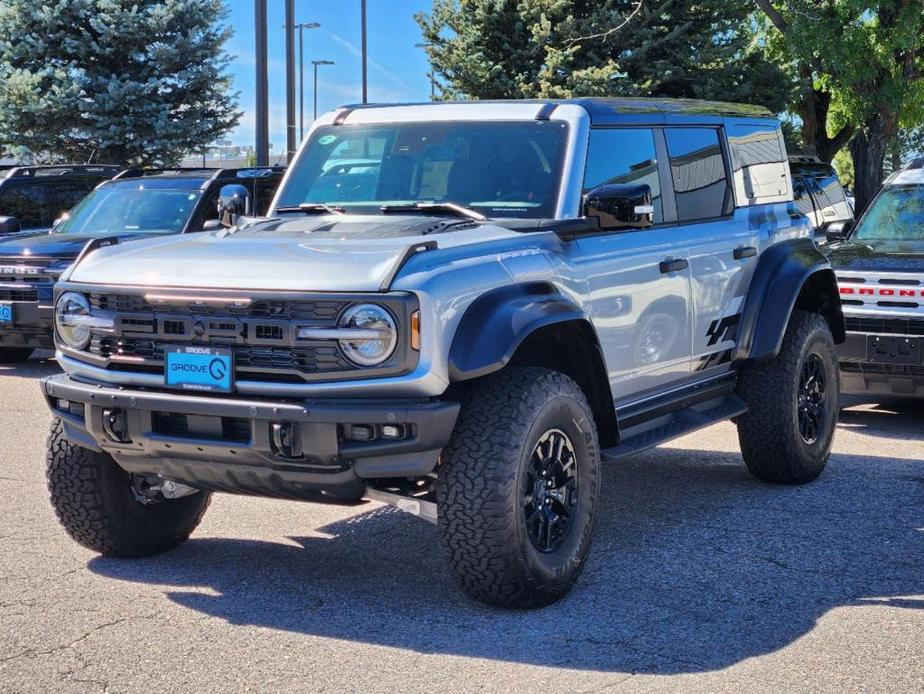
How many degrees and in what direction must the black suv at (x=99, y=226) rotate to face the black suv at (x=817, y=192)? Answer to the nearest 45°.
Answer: approximately 135° to its left

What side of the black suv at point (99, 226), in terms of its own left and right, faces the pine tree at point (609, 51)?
back

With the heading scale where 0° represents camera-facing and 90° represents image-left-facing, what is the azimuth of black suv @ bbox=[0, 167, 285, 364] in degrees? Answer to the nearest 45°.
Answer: approximately 45°

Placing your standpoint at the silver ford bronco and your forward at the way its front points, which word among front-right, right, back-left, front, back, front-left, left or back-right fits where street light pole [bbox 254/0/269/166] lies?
back-right

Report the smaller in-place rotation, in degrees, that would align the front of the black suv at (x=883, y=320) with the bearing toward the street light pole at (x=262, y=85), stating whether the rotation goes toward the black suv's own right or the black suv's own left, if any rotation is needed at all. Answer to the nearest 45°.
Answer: approximately 90° to the black suv's own right

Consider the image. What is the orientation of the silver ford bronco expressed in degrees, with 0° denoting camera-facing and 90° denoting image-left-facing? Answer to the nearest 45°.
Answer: approximately 45°
